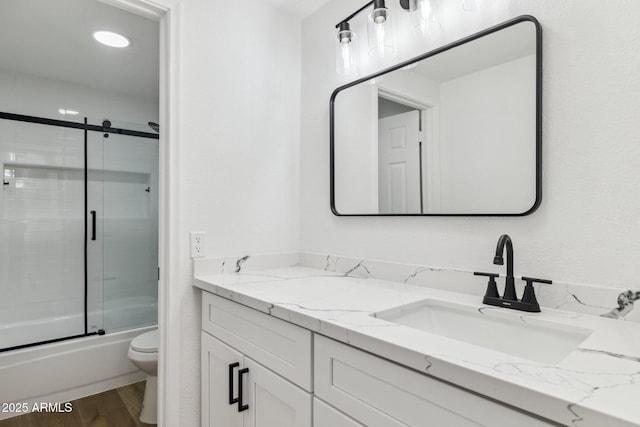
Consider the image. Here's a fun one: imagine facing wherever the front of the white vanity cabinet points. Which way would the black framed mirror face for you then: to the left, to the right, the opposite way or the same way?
the same way

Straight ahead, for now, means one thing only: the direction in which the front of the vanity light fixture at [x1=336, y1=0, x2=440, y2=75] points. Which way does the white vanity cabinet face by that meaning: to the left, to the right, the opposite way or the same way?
the same way

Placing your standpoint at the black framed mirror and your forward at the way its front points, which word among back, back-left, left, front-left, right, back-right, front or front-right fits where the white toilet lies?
front-right

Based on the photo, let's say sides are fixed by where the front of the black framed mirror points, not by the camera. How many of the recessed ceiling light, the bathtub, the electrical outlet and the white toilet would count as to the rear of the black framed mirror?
0

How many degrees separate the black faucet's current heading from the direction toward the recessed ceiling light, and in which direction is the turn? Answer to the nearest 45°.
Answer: approximately 45° to its right

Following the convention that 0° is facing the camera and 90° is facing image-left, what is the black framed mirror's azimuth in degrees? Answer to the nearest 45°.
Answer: approximately 45°

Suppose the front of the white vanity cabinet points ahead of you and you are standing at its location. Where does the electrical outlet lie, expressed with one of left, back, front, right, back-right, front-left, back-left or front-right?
right

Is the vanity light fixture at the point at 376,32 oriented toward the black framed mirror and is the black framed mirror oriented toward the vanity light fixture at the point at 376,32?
no

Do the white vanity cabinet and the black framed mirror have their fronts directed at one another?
no

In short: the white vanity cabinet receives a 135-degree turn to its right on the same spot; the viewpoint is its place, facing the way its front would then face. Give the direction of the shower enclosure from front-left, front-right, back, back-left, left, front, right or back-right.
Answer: front-left

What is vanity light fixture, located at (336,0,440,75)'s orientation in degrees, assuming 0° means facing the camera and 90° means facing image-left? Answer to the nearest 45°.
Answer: approximately 45°

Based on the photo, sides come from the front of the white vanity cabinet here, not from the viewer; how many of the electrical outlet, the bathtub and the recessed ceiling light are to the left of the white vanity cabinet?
0

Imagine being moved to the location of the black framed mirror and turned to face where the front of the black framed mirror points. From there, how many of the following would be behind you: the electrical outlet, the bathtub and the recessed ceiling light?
0

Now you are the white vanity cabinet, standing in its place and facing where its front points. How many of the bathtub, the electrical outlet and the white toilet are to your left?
0

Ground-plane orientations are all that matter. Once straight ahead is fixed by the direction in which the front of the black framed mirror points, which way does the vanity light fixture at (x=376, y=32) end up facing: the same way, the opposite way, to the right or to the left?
the same way
